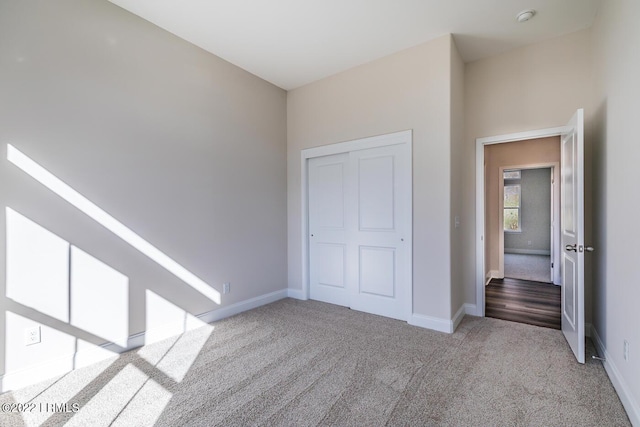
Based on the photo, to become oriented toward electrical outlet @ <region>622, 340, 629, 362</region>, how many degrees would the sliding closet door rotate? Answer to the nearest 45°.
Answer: approximately 90° to its left

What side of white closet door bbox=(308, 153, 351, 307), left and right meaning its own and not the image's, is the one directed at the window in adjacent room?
back

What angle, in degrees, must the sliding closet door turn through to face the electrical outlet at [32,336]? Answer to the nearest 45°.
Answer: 0° — it already faces it

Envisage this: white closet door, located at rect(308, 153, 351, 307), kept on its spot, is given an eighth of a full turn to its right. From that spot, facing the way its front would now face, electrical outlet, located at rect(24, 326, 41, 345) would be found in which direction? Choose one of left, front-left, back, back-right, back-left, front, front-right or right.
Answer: front-left

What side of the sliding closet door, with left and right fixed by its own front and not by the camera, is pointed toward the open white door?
left

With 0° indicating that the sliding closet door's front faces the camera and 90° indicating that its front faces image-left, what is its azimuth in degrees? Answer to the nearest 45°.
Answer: approximately 45°

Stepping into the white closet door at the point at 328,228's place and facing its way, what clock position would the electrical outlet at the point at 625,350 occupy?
The electrical outlet is roughly at 9 o'clock from the white closet door.

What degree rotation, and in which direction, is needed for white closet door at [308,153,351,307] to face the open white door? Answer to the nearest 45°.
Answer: approximately 90° to its left

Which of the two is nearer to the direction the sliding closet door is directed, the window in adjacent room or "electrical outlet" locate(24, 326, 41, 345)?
the electrical outlet

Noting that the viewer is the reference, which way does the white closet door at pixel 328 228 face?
facing the viewer and to the left of the viewer
